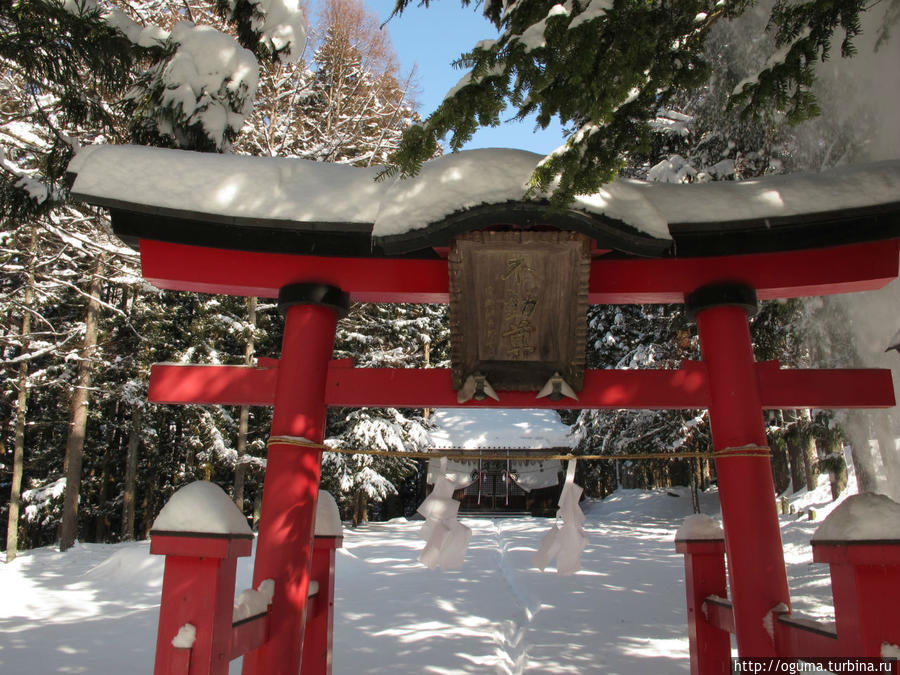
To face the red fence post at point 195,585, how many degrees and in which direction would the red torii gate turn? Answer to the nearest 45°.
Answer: approximately 45° to its right

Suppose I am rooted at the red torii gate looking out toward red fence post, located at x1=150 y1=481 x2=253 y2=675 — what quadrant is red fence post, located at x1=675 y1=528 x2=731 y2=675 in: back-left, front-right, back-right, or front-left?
back-left

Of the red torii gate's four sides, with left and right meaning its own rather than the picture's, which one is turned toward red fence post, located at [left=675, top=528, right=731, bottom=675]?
left

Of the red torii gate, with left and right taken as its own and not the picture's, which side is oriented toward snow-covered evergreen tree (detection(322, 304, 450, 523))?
back

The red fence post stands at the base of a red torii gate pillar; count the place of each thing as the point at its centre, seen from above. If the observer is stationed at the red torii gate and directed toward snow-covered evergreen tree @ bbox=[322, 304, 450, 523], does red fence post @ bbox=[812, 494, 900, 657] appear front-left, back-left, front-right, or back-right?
back-right

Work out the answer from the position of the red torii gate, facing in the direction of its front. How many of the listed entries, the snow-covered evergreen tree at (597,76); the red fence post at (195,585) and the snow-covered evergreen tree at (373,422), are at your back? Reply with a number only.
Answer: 1

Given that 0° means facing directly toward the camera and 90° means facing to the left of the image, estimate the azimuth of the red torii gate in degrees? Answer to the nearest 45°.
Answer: approximately 0°

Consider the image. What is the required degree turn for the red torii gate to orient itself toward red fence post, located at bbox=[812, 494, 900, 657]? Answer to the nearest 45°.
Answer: approximately 45° to its left

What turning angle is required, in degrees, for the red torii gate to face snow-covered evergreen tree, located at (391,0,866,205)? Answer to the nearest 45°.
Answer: approximately 45° to its left
